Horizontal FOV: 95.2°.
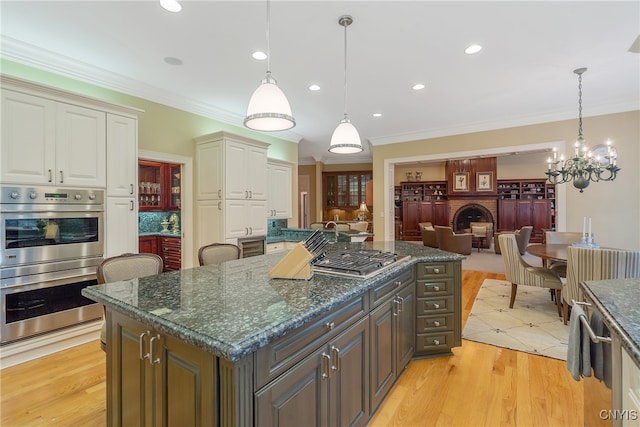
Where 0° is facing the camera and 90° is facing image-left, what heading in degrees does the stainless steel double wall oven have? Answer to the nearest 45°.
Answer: approximately 315°

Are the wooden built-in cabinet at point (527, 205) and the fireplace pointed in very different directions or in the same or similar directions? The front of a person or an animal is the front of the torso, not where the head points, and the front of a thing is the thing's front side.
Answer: same or similar directions

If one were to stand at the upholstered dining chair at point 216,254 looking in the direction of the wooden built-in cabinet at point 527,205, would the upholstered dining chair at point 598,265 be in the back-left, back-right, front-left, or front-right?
front-right

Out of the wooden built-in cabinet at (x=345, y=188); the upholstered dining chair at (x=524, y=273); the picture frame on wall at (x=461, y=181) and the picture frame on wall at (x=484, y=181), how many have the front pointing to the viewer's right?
1

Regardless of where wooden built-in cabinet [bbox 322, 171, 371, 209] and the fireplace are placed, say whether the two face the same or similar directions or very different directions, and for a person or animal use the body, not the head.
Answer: same or similar directions

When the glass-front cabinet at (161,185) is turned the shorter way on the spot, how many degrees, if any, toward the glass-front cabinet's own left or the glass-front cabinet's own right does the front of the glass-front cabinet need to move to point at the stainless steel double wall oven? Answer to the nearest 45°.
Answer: approximately 45° to the glass-front cabinet's own right

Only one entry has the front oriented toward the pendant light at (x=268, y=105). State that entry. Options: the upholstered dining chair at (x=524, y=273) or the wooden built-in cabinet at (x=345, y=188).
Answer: the wooden built-in cabinet

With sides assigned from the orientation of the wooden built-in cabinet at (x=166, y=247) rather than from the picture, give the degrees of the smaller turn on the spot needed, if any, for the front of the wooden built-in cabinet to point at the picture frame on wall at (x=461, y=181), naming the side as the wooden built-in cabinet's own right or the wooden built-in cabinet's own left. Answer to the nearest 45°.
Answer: approximately 90° to the wooden built-in cabinet's own left

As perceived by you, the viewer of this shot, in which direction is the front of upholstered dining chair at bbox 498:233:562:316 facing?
facing to the right of the viewer

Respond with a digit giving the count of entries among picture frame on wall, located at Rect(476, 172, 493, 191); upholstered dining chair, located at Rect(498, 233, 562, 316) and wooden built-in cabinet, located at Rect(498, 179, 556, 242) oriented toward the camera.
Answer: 2

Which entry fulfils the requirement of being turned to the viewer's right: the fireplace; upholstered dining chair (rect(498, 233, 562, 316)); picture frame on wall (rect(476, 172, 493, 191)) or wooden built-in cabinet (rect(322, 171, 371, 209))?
the upholstered dining chair

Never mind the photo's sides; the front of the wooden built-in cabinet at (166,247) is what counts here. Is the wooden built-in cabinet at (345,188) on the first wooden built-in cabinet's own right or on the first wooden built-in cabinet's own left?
on the first wooden built-in cabinet's own left

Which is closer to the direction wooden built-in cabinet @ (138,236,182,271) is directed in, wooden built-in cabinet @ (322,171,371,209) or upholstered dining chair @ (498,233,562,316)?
the upholstered dining chair

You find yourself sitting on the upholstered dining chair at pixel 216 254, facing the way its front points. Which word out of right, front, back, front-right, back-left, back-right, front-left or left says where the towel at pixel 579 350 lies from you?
front

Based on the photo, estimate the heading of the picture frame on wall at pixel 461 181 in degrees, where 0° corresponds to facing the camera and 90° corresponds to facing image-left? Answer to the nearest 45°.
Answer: approximately 0°

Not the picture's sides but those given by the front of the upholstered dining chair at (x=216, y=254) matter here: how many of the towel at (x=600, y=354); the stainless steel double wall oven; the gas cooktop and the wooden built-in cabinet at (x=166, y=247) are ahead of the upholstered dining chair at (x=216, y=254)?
2

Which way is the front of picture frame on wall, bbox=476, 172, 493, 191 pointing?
toward the camera

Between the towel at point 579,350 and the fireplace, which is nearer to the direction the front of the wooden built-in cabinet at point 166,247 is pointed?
the towel

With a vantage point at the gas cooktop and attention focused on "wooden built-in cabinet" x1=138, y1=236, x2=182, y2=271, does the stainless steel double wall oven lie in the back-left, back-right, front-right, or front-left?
front-left
